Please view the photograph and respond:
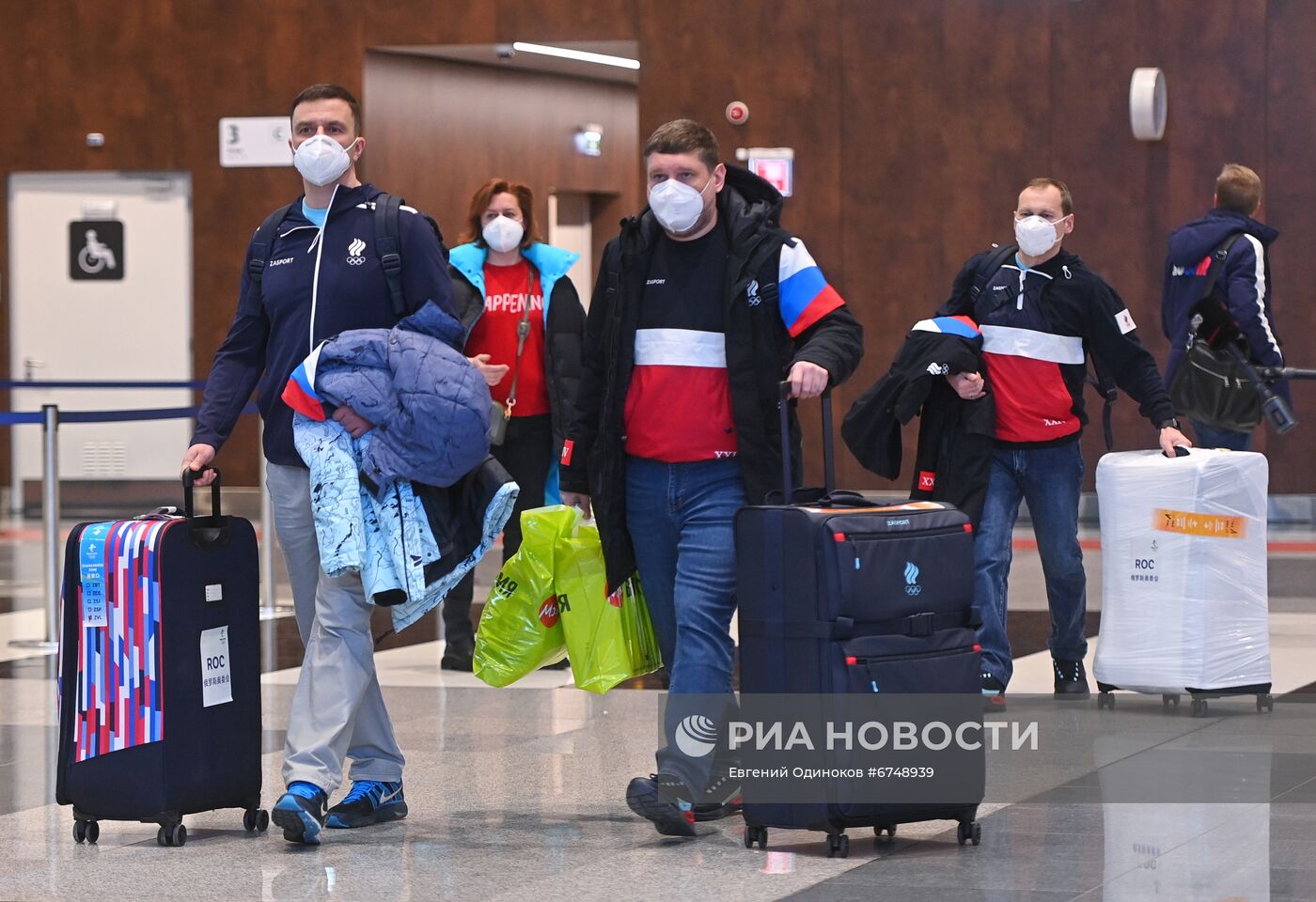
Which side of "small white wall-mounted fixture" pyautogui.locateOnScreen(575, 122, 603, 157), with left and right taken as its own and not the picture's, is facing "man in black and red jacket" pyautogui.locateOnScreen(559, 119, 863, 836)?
front

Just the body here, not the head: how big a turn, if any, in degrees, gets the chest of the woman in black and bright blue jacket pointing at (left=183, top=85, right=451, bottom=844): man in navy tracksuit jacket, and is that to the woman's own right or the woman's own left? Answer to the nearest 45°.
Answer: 0° — they already face them

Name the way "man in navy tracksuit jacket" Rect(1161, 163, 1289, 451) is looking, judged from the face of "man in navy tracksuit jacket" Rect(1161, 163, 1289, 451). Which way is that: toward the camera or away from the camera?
away from the camera

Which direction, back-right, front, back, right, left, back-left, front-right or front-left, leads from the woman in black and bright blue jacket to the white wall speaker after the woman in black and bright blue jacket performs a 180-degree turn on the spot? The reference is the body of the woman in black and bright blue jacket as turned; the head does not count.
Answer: front-right

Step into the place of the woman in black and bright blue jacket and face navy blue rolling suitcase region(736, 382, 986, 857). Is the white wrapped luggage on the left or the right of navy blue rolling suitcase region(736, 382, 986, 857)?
left

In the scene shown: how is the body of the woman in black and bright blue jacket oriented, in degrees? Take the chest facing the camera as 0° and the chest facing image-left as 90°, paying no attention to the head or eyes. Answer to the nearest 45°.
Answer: approximately 0°

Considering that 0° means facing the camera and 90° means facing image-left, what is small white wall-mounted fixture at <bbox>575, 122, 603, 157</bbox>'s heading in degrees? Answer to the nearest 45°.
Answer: approximately 0°
